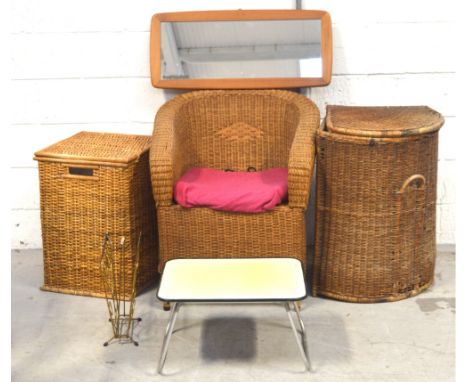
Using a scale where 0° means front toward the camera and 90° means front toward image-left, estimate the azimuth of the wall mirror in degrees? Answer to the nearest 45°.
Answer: approximately 0°

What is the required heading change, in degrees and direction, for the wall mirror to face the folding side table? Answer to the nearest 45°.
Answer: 0° — it already faces it

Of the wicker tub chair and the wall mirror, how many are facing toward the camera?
2

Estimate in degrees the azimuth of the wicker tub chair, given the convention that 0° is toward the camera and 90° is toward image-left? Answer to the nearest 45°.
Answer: approximately 0°
